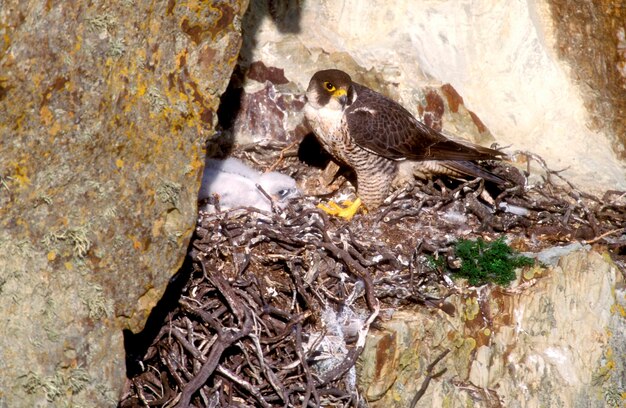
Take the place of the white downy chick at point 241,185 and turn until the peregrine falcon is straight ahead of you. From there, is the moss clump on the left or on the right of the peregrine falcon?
right

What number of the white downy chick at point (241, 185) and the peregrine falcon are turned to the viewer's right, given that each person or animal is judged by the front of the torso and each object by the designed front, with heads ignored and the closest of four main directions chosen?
1

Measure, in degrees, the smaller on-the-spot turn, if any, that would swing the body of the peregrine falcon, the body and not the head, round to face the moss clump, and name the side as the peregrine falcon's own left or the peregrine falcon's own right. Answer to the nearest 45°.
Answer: approximately 135° to the peregrine falcon's own left

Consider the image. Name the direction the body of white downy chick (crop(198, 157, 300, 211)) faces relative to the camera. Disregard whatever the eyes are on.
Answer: to the viewer's right

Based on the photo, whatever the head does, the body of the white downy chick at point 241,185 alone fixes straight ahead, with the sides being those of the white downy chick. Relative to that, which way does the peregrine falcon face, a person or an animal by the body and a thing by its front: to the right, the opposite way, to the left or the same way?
the opposite way

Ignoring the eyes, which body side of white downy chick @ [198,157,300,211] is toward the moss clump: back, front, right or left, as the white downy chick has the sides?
front

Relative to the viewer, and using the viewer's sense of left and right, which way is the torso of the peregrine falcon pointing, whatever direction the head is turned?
facing to the left of the viewer

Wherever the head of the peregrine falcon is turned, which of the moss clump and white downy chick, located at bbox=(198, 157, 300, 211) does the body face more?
the white downy chick

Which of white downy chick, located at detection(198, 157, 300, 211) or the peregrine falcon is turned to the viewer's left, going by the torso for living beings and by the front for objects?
the peregrine falcon
